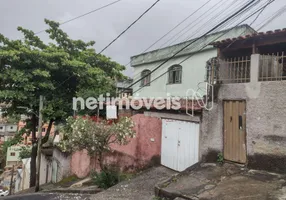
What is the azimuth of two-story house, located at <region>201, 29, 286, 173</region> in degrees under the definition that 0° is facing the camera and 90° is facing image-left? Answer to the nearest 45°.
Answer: approximately 45°

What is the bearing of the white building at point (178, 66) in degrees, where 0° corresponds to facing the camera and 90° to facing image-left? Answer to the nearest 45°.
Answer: approximately 45°

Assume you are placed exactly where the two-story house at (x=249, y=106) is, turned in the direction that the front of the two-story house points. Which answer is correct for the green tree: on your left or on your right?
on your right

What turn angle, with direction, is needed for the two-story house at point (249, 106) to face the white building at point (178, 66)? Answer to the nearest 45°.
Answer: approximately 90° to its right

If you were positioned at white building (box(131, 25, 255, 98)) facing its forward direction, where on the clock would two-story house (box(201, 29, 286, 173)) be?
The two-story house is roughly at 10 o'clock from the white building.

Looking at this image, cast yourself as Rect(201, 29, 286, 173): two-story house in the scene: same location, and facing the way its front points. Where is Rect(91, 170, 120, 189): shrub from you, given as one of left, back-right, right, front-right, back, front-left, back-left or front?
front-right

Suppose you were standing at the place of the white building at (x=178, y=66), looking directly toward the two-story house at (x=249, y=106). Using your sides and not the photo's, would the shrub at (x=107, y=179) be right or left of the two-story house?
right
